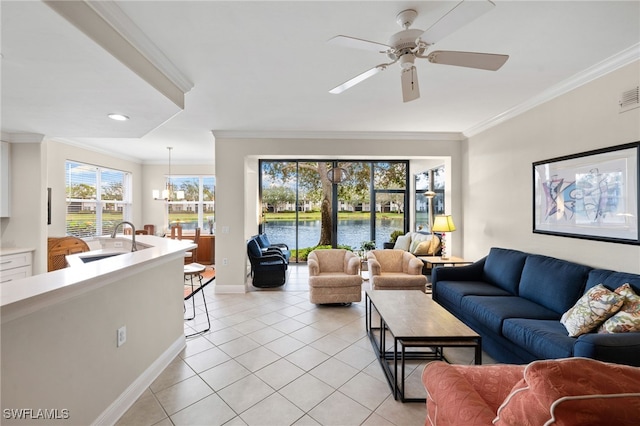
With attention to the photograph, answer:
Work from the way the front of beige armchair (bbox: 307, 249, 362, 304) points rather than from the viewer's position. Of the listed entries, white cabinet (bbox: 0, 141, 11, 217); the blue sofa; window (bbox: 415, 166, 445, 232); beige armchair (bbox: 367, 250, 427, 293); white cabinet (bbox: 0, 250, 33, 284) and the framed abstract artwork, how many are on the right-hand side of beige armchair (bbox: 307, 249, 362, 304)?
2

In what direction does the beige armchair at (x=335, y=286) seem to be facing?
toward the camera

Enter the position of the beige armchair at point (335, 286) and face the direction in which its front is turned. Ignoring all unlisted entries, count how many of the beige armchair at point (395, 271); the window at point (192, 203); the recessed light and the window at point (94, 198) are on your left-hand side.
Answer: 1

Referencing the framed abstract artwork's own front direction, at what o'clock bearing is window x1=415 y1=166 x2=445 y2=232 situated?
The window is roughly at 3 o'clock from the framed abstract artwork.

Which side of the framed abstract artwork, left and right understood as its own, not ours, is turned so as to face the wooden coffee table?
front

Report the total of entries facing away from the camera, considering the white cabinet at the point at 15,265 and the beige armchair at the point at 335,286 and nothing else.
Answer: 0

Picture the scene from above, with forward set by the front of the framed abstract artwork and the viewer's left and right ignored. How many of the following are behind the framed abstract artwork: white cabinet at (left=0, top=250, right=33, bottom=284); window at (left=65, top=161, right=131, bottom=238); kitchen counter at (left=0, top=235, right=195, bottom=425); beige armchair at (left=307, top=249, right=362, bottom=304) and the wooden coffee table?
0

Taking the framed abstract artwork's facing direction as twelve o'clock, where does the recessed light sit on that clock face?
The recessed light is roughly at 12 o'clock from the framed abstract artwork.

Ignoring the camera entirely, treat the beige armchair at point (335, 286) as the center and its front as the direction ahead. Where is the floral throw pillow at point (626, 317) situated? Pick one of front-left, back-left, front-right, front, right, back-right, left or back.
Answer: front-left

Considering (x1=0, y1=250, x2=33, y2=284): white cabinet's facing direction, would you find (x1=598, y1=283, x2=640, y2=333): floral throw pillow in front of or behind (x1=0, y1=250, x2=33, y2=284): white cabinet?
in front

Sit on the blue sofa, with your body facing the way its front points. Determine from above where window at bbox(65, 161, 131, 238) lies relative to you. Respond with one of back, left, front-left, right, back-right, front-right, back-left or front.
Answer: front-right

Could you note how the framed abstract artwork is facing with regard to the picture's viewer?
facing the viewer and to the left of the viewer

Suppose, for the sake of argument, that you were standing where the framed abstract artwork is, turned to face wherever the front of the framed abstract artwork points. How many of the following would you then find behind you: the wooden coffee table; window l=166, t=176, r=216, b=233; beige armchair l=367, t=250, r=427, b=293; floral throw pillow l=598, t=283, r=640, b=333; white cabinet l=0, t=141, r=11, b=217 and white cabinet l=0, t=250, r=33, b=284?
0

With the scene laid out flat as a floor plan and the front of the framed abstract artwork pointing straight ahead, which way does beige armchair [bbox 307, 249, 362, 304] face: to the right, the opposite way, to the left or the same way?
to the left

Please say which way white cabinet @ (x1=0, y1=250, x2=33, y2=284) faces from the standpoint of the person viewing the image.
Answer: facing the viewer and to the right of the viewer

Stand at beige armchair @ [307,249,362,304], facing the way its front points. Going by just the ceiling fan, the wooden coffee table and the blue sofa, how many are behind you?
0

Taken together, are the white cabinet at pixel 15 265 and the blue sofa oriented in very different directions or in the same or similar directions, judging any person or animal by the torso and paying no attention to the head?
very different directions

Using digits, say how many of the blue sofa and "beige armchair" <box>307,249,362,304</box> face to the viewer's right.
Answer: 0

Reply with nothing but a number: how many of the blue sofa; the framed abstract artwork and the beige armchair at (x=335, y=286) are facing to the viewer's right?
0
